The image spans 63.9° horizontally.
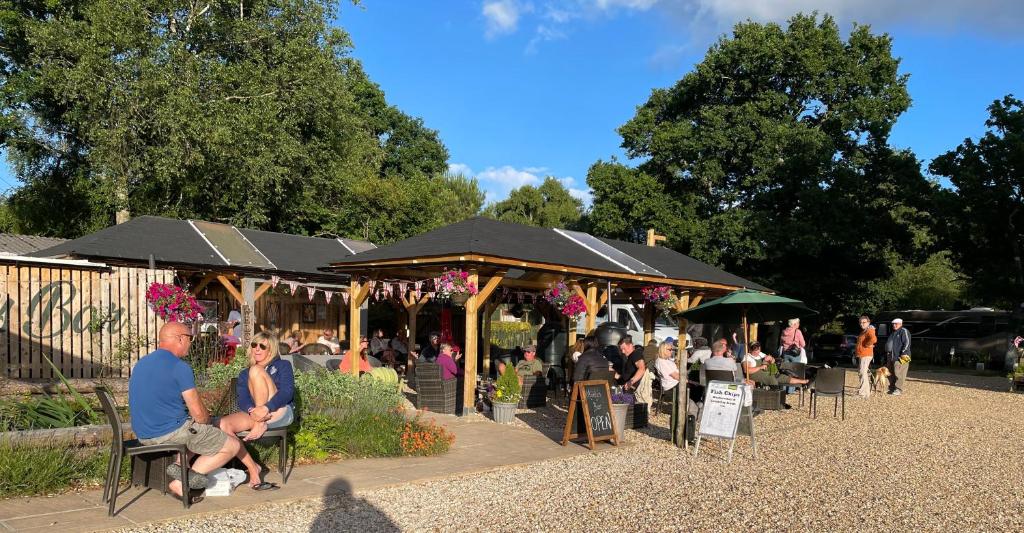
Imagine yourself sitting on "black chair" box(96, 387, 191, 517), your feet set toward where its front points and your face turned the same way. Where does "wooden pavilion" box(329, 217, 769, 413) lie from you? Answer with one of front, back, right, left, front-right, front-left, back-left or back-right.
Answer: front-left

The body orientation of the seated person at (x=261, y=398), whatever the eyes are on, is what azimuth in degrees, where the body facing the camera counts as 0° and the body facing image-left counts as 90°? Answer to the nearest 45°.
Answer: approximately 45°

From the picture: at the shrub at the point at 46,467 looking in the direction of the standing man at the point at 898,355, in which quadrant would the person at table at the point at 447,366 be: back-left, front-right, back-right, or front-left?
front-left

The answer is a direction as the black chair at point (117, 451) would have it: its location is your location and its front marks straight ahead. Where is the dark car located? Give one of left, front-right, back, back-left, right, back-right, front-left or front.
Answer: front-left

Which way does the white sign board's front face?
toward the camera

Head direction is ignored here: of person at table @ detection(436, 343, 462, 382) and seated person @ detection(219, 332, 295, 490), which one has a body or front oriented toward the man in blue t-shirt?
the seated person

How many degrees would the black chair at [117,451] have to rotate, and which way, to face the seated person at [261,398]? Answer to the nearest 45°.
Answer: approximately 45° to its left

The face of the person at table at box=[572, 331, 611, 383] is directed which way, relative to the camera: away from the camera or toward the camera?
away from the camera

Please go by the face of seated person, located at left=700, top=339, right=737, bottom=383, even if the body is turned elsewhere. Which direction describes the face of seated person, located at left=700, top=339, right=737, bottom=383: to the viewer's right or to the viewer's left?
to the viewer's right

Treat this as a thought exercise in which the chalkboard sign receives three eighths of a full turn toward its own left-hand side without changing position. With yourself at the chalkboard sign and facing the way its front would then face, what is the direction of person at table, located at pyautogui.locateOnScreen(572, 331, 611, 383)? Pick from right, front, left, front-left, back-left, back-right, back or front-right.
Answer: front

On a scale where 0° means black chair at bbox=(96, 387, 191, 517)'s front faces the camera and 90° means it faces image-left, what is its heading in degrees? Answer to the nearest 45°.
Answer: approximately 270°

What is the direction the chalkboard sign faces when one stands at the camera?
facing the viewer and to the right of the viewer

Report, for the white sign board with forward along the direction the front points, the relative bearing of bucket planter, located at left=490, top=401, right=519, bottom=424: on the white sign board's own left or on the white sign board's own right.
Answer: on the white sign board's own right

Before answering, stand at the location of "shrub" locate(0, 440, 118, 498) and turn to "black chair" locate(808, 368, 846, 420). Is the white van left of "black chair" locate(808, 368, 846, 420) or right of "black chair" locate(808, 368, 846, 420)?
left
